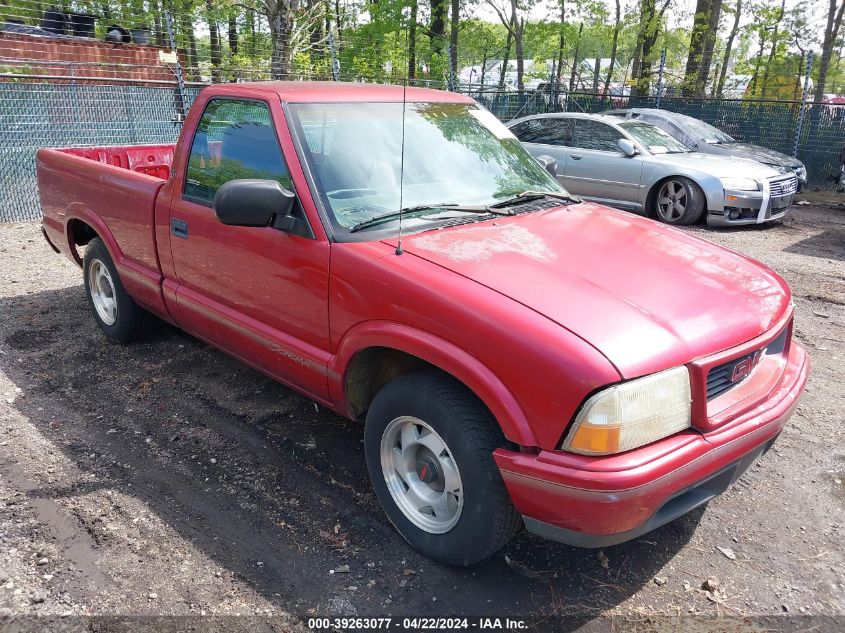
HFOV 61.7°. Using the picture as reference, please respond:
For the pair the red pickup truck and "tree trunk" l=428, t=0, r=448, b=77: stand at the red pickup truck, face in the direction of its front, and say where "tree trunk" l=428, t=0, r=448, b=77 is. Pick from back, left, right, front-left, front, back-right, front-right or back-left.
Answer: back-left

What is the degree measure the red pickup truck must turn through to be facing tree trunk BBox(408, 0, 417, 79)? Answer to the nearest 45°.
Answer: approximately 135° to its left

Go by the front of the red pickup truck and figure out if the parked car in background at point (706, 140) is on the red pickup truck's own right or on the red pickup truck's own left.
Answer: on the red pickup truck's own left

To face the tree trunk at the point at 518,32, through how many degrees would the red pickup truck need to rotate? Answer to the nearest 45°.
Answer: approximately 135° to its left

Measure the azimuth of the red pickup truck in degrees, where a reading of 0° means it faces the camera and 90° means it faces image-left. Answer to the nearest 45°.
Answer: approximately 315°

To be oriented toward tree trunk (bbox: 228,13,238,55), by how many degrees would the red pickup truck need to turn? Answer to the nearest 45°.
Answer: approximately 135° to its left

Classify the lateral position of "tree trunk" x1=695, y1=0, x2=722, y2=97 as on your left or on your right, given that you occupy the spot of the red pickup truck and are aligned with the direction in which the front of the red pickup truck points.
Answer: on your left

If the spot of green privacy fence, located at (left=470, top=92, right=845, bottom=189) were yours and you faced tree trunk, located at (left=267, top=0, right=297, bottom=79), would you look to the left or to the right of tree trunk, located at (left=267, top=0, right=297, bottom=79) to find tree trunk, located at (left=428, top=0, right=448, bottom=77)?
right

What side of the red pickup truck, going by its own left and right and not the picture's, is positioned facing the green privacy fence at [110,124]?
back

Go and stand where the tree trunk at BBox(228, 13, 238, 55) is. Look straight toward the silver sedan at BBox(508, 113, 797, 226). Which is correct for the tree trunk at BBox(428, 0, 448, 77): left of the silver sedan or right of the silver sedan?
left

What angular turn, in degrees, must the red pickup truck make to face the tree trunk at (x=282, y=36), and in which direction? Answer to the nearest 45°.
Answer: approximately 135° to its left
